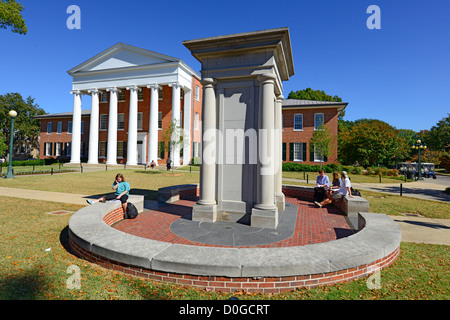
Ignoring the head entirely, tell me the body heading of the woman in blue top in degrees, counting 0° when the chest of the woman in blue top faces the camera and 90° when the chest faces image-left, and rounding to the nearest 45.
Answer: approximately 45°

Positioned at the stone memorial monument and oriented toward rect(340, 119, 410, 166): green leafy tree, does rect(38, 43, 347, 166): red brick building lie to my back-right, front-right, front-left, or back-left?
front-left

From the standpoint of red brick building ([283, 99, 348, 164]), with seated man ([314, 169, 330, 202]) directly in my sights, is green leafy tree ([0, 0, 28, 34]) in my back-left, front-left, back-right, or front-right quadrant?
front-right

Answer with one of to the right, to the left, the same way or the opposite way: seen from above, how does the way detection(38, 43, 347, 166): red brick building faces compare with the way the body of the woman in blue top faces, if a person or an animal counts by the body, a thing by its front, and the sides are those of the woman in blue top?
the same way

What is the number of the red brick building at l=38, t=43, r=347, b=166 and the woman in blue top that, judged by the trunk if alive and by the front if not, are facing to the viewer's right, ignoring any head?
0

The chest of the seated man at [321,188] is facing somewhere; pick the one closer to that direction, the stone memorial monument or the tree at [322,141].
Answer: the stone memorial monument

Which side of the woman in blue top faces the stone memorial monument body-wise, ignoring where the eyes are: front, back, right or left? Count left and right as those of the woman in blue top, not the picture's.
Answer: left

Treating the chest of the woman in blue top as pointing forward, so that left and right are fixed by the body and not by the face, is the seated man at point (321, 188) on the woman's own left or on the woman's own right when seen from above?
on the woman's own left

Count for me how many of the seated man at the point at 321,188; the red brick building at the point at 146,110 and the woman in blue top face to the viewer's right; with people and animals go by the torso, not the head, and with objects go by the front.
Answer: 0

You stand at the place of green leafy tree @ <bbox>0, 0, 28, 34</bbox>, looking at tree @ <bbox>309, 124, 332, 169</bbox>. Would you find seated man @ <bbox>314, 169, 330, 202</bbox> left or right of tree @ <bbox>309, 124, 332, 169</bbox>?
right

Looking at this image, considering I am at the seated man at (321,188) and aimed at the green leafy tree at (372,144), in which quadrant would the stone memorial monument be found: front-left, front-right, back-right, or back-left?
back-left

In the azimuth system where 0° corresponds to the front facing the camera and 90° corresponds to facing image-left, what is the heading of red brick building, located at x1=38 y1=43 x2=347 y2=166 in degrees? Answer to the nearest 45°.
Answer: approximately 45°

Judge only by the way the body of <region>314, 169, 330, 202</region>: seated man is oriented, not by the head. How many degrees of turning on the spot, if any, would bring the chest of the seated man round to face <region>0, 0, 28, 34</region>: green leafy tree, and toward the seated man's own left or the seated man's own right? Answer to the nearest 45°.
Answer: approximately 45° to the seated man's own right
